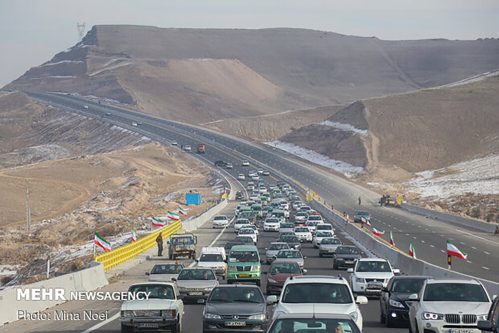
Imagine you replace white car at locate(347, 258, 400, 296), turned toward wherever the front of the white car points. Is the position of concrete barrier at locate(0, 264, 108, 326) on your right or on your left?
on your right

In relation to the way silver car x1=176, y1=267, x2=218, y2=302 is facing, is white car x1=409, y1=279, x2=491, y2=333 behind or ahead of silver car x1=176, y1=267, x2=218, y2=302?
ahead

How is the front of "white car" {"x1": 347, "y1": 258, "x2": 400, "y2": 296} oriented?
toward the camera

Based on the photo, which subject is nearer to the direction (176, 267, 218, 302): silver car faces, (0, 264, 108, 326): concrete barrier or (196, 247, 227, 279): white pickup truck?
the concrete barrier

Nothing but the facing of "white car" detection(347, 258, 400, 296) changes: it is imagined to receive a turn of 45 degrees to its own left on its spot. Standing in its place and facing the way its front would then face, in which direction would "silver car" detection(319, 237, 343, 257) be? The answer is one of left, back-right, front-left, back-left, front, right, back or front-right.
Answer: back-left

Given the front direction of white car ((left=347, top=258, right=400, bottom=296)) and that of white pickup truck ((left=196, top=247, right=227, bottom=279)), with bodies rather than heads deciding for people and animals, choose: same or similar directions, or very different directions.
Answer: same or similar directions

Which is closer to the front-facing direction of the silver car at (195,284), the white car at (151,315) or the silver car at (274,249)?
the white car

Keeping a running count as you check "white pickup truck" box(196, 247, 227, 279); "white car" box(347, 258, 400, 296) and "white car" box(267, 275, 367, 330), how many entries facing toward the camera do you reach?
3

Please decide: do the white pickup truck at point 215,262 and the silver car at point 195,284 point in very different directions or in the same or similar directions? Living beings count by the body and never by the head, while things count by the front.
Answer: same or similar directions

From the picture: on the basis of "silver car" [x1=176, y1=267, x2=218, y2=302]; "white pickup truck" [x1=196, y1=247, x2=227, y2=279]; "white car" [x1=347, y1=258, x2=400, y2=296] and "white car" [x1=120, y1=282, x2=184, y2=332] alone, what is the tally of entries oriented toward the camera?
4

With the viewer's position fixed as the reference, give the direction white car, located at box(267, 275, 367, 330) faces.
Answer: facing the viewer

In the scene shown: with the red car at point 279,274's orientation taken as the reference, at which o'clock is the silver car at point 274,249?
The silver car is roughly at 6 o'clock from the red car.

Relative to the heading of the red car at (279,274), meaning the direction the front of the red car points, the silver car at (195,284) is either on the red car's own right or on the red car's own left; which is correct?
on the red car's own right

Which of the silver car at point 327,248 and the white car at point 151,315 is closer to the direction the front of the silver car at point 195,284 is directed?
the white car

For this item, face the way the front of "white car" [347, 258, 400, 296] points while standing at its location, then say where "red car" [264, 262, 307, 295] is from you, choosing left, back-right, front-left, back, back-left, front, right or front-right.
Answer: right

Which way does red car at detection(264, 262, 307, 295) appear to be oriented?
toward the camera

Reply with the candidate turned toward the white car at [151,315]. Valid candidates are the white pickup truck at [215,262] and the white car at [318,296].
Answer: the white pickup truck at [215,262]

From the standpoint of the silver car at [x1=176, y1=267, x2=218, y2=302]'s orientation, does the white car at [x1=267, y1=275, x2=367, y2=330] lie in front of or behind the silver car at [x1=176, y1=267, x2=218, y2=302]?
in front

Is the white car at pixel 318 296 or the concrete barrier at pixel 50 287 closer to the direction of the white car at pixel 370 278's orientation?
the white car
